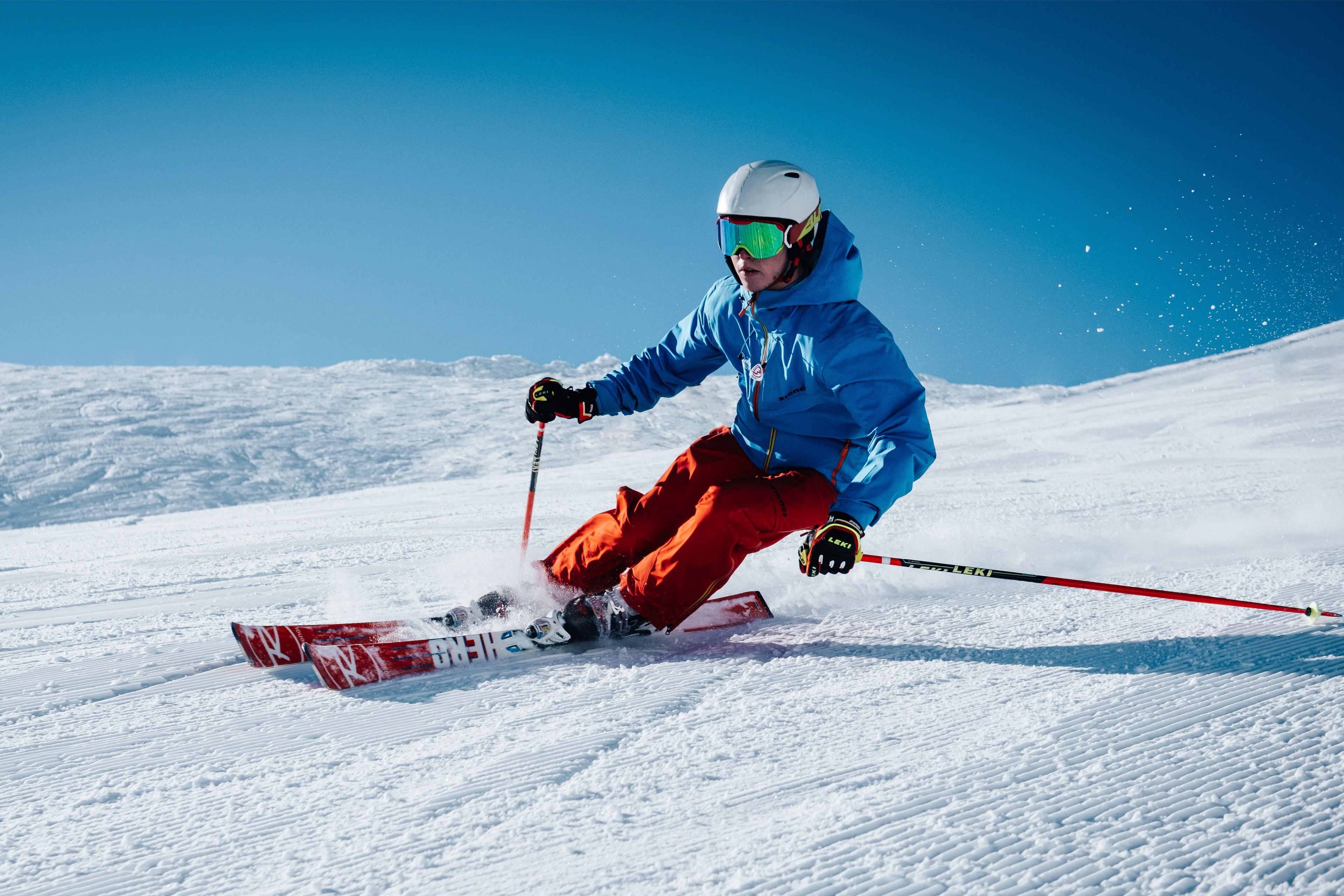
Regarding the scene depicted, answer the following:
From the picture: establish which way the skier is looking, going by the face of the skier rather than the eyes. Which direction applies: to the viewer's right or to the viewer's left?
to the viewer's left

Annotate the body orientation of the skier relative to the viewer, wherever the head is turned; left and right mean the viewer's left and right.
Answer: facing the viewer and to the left of the viewer
